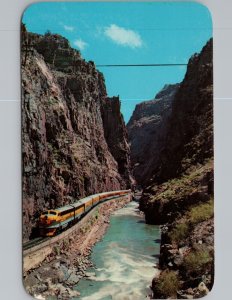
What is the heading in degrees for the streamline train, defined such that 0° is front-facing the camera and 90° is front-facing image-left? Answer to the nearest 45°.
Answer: approximately 45°

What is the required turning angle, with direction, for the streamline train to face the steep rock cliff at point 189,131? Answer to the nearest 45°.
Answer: approximately 135° to its left

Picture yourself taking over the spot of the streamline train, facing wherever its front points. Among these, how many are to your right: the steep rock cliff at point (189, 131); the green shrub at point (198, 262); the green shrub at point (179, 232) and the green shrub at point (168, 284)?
0

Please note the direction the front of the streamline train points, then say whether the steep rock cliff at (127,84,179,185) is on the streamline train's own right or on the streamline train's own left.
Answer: on the streamline train's own left

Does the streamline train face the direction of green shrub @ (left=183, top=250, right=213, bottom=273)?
no

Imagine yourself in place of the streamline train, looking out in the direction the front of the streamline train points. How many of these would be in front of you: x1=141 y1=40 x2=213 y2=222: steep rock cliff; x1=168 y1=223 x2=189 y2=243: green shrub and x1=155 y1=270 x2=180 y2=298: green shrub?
0

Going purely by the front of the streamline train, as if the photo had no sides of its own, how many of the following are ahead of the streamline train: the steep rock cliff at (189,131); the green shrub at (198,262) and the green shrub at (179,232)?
0

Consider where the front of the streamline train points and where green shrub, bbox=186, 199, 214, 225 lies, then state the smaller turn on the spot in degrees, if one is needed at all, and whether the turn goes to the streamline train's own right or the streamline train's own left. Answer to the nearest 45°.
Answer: approximately 135° to the streamline train's own left
